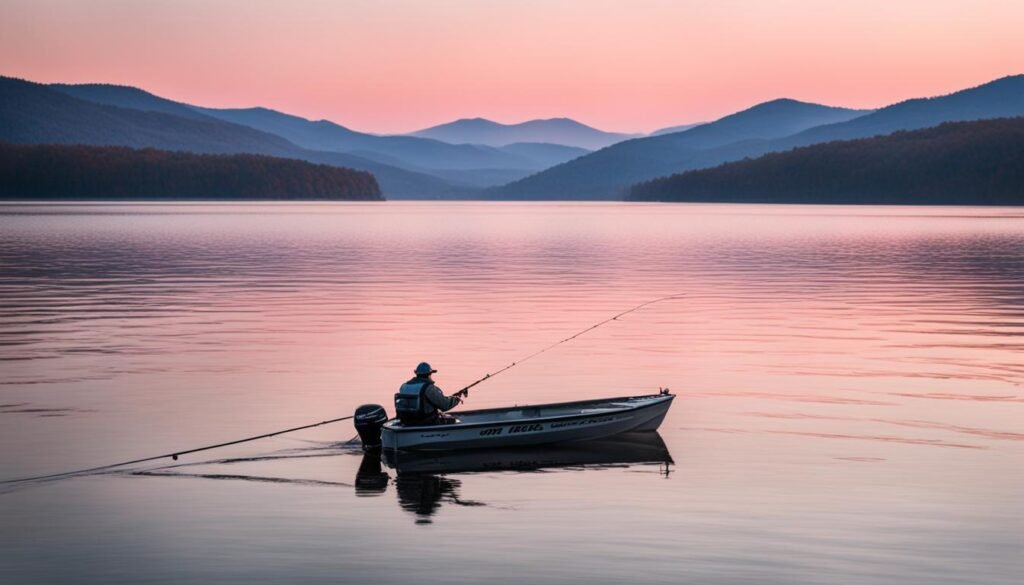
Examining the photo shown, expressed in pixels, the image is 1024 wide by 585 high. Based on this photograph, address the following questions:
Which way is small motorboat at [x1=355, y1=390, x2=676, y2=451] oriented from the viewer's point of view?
to the viewer's right

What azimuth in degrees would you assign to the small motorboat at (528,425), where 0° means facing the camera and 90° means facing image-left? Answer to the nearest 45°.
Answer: approximately 270°
